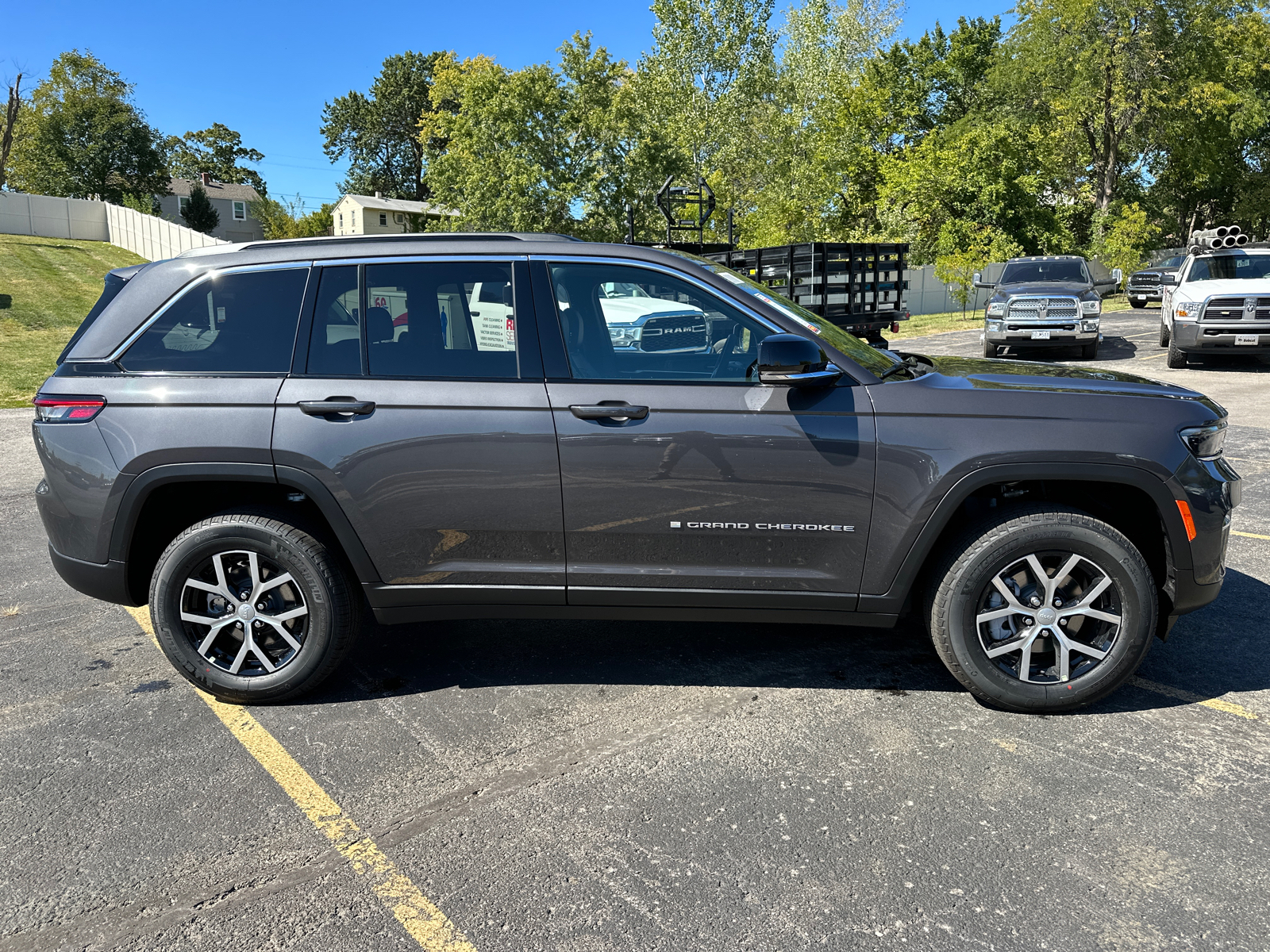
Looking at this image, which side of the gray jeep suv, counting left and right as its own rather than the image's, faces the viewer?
right

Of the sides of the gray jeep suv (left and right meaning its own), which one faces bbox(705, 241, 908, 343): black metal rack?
left

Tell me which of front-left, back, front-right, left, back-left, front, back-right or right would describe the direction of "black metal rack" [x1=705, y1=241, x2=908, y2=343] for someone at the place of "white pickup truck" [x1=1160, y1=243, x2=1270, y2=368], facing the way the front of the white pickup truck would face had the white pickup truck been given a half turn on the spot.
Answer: back-left

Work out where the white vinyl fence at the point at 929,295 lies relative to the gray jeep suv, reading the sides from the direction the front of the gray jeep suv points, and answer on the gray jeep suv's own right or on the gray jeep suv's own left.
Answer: on the gray jeep suv's own left

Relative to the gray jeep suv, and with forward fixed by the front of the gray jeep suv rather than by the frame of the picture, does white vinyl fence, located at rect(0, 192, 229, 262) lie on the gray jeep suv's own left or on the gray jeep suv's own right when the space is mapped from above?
on the gray jeep suv's own left

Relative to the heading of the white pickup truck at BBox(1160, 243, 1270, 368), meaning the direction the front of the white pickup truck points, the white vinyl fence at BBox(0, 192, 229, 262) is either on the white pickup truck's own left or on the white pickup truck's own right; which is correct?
on the white pickup truck's own right

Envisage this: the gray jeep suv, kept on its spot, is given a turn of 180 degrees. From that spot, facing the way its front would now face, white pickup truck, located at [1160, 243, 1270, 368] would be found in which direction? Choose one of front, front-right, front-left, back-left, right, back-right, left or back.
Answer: back-right
